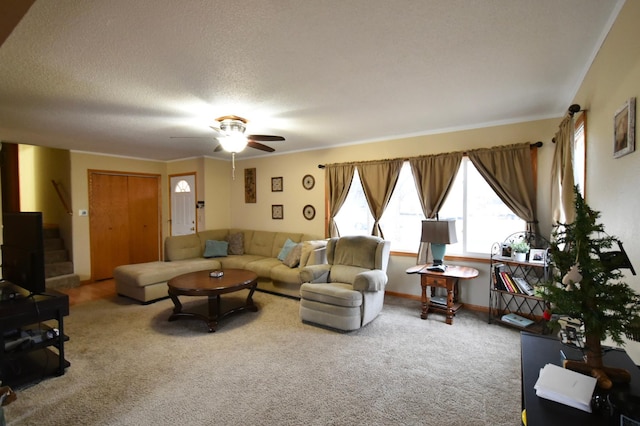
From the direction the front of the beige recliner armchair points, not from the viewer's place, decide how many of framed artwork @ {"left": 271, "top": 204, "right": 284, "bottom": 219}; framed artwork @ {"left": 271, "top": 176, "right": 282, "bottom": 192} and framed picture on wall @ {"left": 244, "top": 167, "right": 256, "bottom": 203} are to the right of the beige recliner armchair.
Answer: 3

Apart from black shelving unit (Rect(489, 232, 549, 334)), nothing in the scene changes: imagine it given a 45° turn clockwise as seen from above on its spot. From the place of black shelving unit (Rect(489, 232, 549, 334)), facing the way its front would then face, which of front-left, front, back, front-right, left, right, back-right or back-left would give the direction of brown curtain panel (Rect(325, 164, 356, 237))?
front-right

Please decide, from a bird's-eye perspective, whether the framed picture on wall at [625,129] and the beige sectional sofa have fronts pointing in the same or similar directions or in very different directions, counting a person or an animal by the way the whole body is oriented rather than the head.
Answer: very different directions

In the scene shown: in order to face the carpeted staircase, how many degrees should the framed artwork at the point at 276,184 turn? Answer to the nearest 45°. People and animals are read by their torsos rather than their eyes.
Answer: approximately 45° to its right

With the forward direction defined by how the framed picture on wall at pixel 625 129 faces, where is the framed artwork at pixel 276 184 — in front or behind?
in front

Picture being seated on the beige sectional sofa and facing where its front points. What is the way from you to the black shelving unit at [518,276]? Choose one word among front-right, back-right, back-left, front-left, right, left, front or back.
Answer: front-left

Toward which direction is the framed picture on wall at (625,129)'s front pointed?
to the viewer's left

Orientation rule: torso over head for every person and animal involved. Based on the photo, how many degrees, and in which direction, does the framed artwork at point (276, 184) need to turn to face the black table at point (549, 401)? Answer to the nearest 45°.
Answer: approximately 45° to its left

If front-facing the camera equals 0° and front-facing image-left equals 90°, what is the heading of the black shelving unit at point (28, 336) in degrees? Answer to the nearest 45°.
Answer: approximately 315°

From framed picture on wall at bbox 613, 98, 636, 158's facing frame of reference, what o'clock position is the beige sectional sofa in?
The beige sectional sofa is roughly at 12 o'clock from the framed picture on wall.

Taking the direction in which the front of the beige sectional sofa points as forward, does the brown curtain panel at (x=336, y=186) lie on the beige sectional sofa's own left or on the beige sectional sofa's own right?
on the beige sectional sofa's own left

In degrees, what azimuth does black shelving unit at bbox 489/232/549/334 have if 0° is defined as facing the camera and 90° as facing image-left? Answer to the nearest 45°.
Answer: approximately 0°

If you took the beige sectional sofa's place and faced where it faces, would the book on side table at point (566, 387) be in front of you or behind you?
in front
